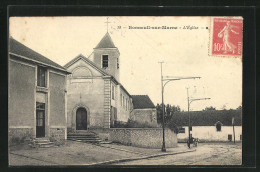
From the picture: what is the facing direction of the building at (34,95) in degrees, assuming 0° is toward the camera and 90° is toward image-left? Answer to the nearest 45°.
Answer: approximately 315°
